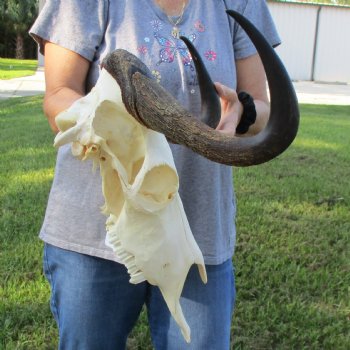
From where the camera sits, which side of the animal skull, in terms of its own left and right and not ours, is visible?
right

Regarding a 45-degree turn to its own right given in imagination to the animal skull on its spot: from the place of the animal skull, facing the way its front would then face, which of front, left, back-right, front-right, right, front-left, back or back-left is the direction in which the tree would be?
back-left
